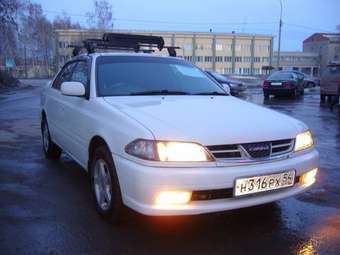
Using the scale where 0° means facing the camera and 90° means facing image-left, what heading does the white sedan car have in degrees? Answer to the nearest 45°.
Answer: approximately 315°

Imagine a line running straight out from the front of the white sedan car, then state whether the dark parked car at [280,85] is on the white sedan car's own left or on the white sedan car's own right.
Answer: on the white sedan car's own left

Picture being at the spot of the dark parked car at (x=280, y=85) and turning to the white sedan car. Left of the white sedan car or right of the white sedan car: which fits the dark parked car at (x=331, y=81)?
left

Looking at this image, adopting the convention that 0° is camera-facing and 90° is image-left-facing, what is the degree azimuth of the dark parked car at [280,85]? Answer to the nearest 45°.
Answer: approximately 225°

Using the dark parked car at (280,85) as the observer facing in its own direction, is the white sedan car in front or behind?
behind

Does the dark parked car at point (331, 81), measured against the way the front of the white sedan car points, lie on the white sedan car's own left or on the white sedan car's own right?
on the white sedan car's own left

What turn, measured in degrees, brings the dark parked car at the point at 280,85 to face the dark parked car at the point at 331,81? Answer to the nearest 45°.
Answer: approximately 90° to its right
